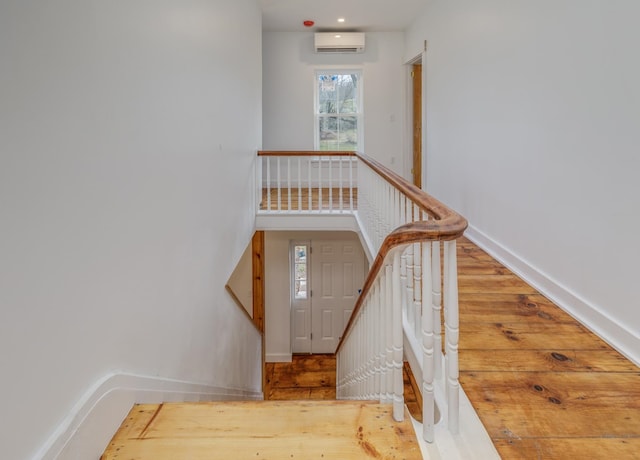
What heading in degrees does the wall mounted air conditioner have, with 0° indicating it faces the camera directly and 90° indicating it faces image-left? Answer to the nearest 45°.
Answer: approximately 0°

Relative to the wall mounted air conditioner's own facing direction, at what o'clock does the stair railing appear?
The stair railing is roughly at 12 o'clock from the wall mounted air conditioner.
